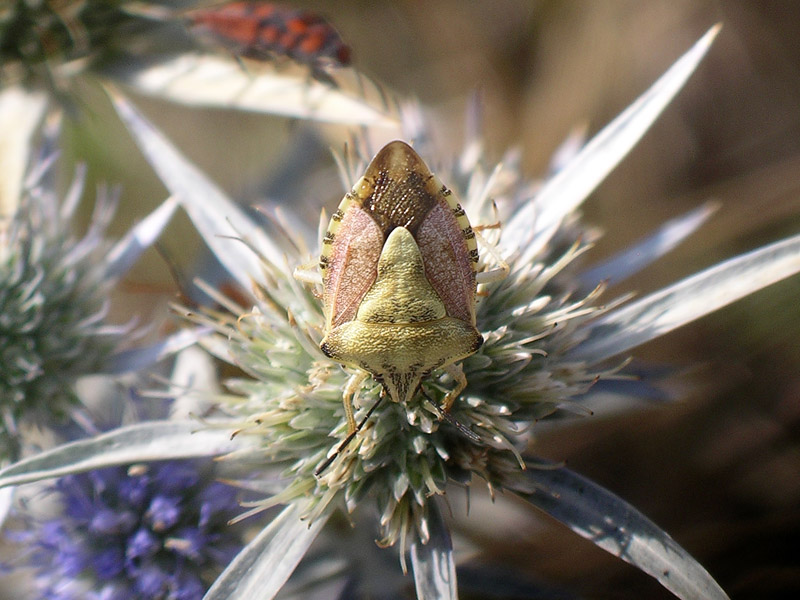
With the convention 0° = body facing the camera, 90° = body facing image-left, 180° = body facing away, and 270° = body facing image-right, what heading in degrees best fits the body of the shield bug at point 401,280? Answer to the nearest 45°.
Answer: approximately 0°
